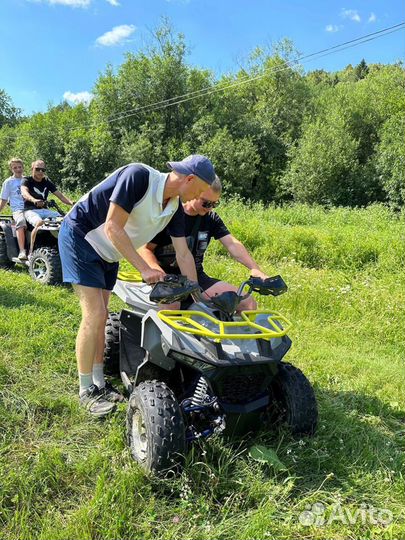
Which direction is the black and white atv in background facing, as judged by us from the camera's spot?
facing the viewer and to the right of the viewer

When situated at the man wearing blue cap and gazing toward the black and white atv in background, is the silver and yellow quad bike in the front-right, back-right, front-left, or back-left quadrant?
back-right

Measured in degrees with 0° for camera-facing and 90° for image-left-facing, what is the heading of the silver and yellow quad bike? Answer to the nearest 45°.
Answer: approximately 315°

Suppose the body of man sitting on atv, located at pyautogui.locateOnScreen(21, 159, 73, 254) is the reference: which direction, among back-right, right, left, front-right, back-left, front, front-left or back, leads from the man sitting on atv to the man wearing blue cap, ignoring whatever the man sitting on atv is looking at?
front-right
